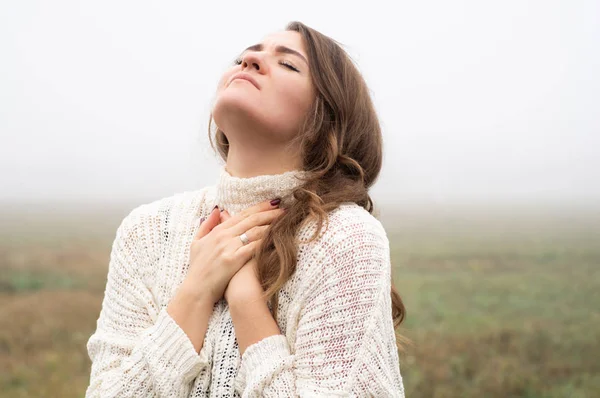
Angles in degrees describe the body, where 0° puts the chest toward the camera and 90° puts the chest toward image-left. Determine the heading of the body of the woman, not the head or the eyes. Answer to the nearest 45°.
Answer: approximately 45°
